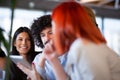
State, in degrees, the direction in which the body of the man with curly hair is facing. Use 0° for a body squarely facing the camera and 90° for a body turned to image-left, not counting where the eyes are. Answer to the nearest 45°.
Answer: approximately 315°

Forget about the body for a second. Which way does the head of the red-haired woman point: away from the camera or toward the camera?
away from the camera
